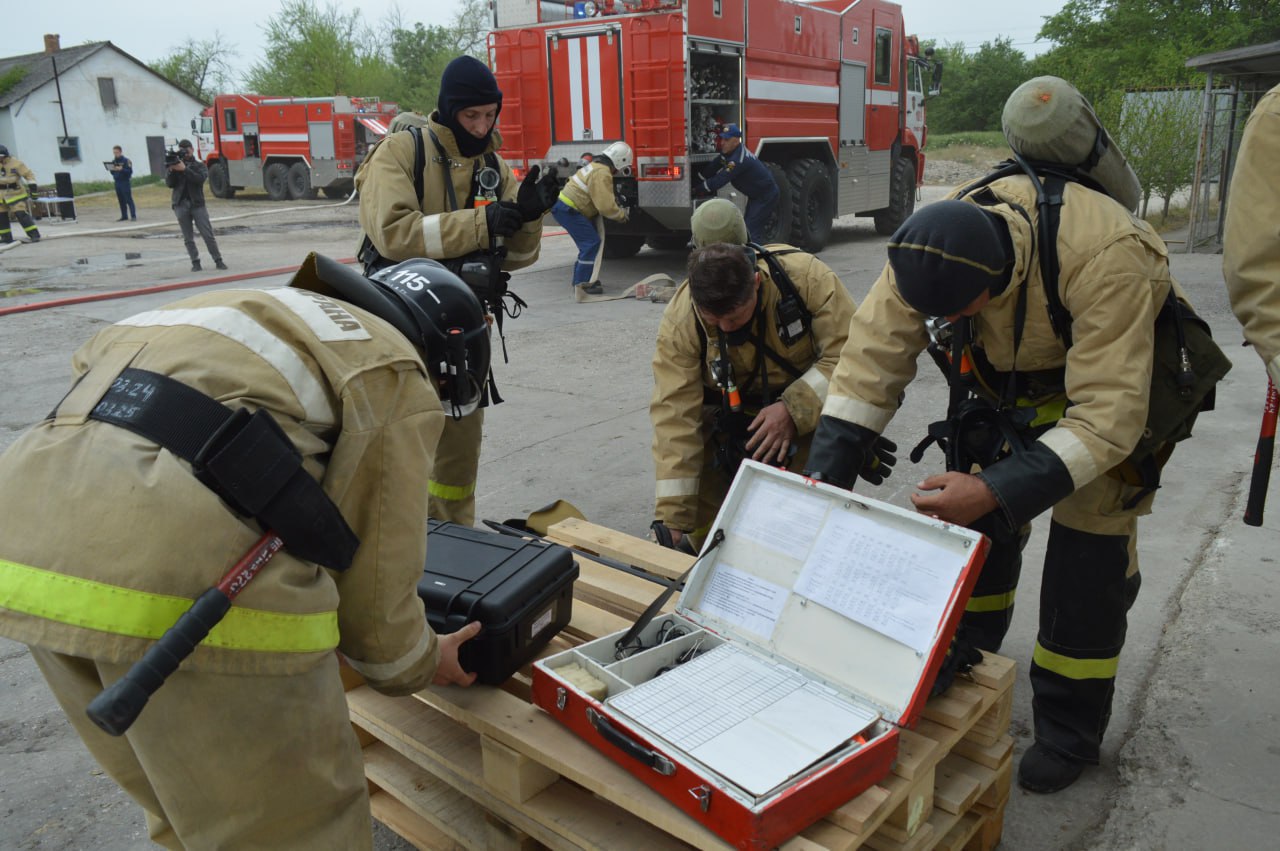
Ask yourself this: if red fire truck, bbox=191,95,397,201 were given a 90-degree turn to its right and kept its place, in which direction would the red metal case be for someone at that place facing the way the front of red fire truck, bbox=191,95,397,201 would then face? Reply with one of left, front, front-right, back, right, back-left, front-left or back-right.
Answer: back-right

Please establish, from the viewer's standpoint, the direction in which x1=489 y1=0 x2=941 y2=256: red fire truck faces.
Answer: facing away from the viewer and to the right of the viewer

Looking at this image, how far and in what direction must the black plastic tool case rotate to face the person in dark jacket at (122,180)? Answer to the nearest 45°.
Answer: approximately 135° to its right

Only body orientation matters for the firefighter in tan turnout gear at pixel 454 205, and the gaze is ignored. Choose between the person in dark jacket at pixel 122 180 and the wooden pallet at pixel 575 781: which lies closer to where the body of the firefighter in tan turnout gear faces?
the wooden pallet

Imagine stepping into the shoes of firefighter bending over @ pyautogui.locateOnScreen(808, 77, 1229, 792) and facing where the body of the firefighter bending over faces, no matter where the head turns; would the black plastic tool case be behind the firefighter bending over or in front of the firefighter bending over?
in front

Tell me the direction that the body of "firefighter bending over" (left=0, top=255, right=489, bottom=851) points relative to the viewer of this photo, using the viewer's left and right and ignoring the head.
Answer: facing away from the viewer and to the right of the viewer

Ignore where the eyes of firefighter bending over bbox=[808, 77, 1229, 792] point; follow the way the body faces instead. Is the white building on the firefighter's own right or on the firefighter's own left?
on the firefighter's own right
